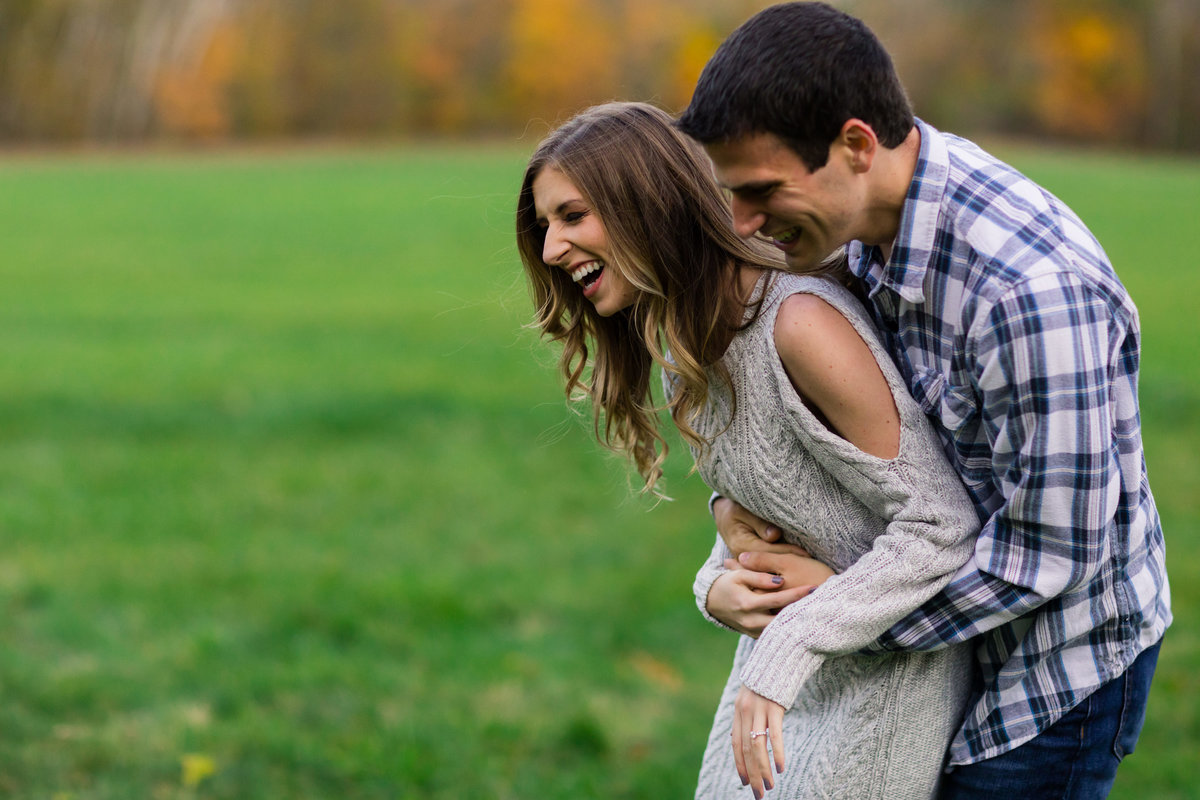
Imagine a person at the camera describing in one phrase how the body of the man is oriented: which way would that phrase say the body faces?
to the viewer's left

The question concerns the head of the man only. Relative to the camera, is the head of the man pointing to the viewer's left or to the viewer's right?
to the viewer's left

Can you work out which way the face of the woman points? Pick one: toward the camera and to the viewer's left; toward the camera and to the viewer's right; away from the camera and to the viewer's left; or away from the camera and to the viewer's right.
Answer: toward the camera and to the viewer's left
